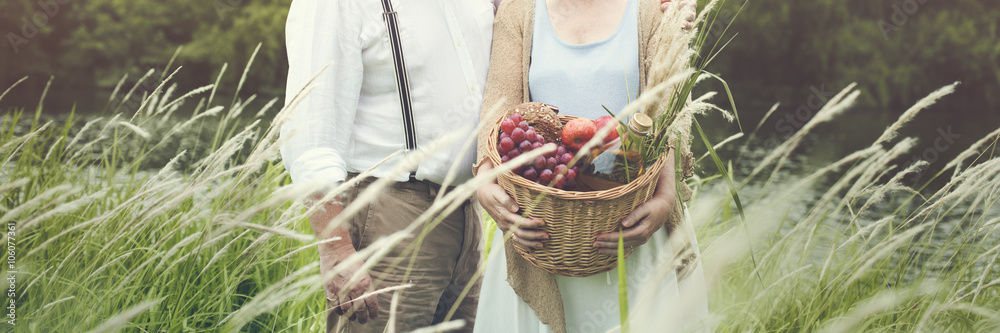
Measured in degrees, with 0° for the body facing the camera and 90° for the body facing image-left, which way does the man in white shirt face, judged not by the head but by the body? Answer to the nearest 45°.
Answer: approximately 315°

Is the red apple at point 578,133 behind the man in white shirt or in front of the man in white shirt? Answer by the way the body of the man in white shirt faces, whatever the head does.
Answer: in front

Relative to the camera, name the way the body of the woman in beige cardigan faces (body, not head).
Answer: toward the camera

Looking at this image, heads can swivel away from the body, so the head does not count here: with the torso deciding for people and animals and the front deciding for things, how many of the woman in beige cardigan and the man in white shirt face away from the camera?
0
